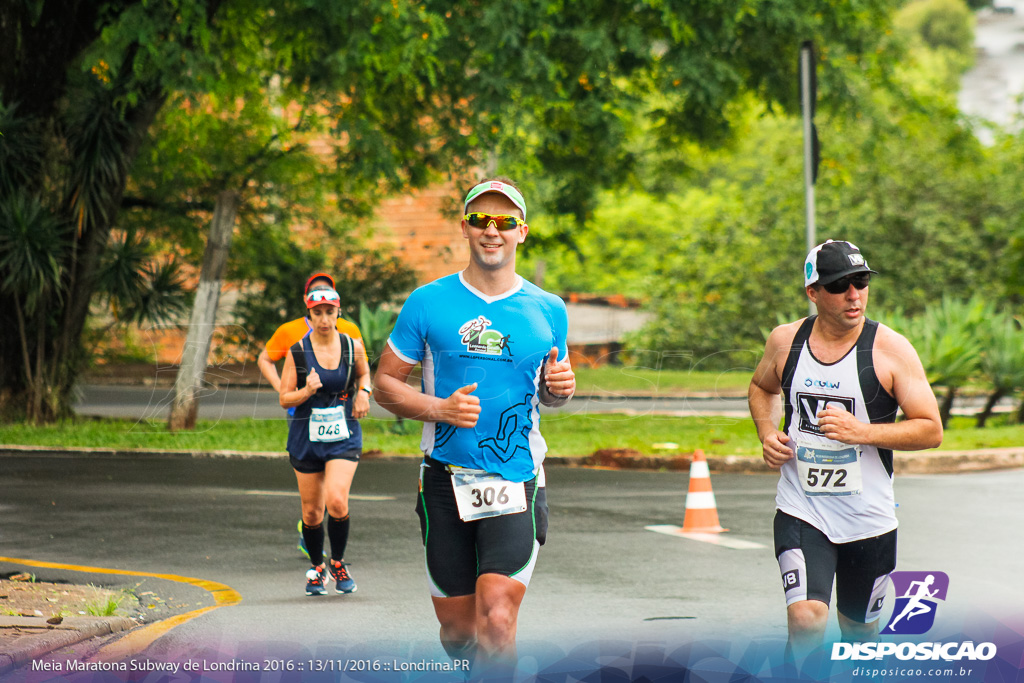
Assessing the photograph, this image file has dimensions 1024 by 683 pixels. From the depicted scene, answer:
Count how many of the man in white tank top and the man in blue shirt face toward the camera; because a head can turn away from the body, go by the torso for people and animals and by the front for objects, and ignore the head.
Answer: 2

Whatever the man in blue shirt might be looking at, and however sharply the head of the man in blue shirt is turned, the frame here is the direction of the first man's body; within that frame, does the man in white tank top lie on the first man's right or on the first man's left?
on the first man's left

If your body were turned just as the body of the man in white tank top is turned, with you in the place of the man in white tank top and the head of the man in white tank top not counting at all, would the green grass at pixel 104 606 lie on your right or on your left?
on your right

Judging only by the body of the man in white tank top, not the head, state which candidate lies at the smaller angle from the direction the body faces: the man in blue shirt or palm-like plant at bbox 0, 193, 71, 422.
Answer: the man in blue shirt

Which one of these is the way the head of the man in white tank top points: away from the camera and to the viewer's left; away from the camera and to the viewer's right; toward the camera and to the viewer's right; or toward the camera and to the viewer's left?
toward the camera and to the viewer's right

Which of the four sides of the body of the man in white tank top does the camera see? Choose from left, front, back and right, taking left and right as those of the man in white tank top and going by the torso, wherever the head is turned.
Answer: front

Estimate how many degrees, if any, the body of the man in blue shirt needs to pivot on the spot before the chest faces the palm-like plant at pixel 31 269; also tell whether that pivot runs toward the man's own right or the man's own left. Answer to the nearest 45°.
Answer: approximately 135° to the man's own right

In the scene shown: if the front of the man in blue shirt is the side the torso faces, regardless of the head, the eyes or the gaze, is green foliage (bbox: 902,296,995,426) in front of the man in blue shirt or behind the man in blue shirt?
behind

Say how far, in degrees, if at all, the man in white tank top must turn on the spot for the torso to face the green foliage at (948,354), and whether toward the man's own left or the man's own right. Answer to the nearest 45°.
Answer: approximately 180°

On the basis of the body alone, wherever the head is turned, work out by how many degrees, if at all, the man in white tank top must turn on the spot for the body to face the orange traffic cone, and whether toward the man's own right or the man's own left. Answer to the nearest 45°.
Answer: approximately 180°

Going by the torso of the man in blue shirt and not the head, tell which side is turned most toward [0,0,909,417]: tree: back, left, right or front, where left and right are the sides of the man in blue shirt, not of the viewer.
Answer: back

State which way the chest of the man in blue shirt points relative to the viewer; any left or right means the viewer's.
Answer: facing the viewer
